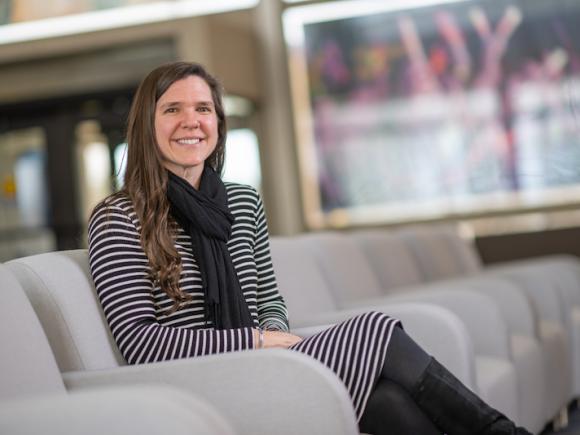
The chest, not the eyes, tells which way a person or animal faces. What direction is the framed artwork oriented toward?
toward the camera

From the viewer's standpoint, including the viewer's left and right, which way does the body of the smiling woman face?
facing the viewer and to the right of the viewer

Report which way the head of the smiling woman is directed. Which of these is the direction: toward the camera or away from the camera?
toward the camera

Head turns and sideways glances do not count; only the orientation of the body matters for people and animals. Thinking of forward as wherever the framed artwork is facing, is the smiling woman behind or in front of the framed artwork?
in front

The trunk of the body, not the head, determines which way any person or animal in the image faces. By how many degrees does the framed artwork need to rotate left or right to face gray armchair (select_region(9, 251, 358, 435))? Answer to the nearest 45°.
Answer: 0° — it already faces it

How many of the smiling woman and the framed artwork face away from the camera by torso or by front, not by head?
0
